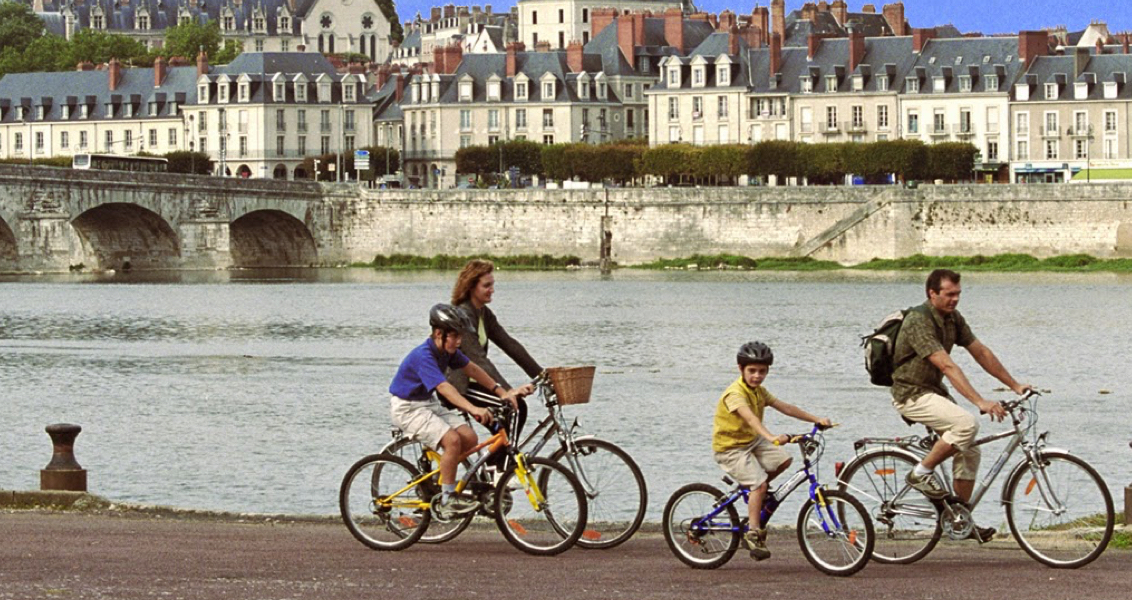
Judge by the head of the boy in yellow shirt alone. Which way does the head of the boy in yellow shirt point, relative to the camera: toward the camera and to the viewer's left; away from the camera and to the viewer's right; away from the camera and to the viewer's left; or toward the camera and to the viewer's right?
toward the camera and to the viewer's right

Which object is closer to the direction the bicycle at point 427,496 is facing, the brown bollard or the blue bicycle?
the blue bicycle

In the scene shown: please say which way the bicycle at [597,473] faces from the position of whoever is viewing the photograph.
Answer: facing to the right of the viewer

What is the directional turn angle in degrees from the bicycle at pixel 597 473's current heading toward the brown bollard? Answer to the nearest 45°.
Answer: approximately 135° to its left

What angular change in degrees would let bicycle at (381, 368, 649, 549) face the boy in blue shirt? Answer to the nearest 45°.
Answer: approximately 180°

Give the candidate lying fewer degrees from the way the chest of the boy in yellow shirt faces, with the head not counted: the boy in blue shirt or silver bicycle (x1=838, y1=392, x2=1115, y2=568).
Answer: the silver bicycle

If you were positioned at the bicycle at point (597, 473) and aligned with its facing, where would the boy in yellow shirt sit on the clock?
The boy in yellow shirt is roughly at 1 o'clock from the bicycle.

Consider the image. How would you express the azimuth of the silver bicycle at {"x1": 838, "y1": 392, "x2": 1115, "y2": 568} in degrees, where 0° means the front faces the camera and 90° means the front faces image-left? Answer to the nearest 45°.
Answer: approximately 270°

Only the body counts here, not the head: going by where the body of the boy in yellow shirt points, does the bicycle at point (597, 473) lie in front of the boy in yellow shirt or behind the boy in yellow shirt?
behind

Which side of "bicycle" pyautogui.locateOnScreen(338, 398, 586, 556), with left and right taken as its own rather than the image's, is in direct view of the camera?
right

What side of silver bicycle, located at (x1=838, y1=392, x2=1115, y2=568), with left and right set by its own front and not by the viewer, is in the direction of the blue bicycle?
back

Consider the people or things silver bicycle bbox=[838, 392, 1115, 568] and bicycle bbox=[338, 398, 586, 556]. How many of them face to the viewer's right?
2

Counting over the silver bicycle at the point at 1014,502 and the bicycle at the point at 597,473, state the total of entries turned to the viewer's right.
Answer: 2

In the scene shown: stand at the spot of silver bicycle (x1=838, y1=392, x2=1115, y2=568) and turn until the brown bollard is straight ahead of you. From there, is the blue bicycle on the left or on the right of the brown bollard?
left
